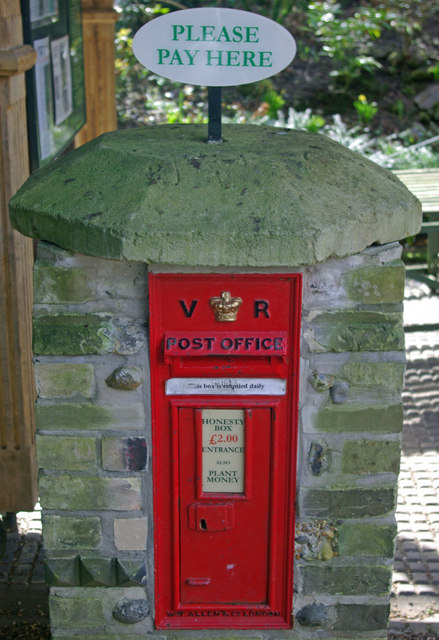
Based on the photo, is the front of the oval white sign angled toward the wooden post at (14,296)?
no

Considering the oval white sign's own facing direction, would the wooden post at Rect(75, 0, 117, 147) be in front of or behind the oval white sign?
behind

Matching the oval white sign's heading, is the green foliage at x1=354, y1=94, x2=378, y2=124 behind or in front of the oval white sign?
behind

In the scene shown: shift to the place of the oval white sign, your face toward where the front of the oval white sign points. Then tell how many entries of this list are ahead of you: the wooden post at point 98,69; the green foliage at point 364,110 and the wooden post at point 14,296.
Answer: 0

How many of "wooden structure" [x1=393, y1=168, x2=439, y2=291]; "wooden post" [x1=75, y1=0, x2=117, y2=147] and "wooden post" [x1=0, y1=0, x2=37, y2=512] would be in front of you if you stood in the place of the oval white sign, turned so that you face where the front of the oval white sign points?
0

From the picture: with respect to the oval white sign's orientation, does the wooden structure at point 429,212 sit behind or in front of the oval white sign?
behind

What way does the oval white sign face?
toward the camera

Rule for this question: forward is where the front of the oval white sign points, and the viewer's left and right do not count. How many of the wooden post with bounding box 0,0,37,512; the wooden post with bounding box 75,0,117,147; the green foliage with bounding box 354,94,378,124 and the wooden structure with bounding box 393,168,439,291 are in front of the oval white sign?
0
